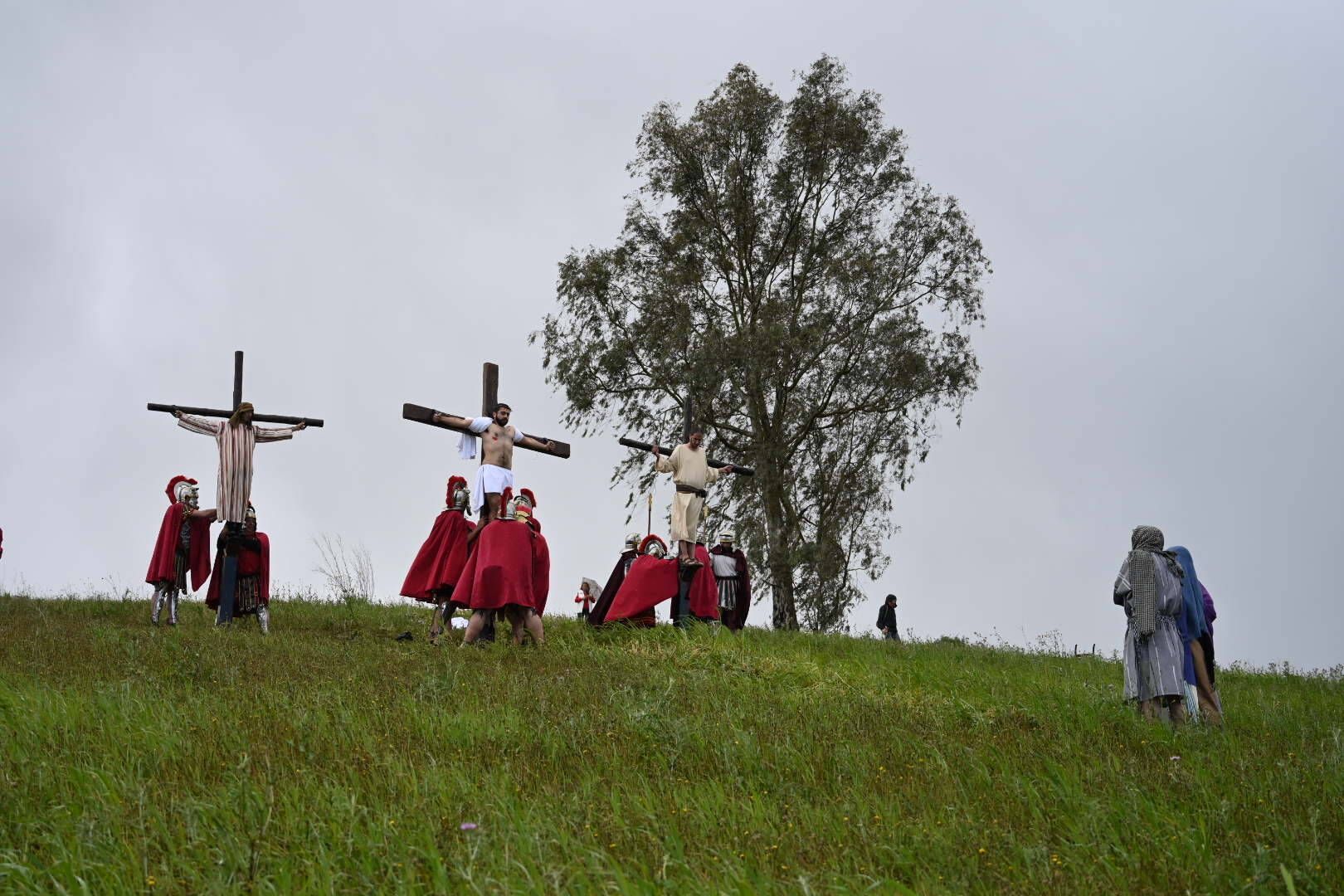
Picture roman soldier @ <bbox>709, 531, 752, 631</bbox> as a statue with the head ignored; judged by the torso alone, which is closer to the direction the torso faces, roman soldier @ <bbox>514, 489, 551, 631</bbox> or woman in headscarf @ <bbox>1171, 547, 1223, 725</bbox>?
the roman soldier

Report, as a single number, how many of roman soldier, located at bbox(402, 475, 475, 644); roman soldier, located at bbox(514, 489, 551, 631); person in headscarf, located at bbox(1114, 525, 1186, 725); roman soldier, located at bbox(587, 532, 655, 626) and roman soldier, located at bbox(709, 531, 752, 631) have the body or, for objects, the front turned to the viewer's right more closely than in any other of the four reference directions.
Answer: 2

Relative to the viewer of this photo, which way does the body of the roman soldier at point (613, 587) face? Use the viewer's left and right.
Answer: facing to the right of the viewer

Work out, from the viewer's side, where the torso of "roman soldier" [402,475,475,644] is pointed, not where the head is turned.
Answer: to the viewer's right

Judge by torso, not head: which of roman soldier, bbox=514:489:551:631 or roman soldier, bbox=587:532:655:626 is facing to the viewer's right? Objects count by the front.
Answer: roman soldier, bbox=587:532:655:626

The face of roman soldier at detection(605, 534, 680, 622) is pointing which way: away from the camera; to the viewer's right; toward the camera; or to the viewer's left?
away from the camera

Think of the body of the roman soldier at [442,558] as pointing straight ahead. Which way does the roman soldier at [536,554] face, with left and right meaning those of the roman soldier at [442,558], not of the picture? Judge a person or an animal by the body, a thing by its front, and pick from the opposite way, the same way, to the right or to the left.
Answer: the opposite way

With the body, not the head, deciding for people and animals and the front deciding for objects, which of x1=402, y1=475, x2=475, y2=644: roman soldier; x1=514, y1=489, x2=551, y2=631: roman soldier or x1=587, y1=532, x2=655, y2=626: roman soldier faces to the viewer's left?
x1=514, y1=489, x2=551, y2=631: roman soldier

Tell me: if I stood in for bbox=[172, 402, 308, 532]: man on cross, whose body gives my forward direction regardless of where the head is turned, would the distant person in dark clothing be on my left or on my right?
on my left

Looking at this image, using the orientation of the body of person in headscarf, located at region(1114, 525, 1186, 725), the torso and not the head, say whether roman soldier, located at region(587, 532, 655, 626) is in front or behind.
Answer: in front

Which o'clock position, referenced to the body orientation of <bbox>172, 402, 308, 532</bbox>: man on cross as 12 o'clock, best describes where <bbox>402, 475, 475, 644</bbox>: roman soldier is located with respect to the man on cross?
The roman soldier is roughly at 11 o'clock from the man on cross.

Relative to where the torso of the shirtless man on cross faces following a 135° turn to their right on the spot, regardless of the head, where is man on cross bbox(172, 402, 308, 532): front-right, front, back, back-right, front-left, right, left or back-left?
front

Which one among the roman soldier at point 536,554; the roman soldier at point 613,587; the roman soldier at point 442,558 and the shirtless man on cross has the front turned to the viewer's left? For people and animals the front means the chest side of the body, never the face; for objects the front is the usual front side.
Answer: the roman soldier at point 536,554

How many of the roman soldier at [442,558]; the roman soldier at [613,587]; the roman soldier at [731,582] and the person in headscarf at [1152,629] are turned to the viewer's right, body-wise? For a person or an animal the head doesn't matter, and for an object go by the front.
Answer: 2
